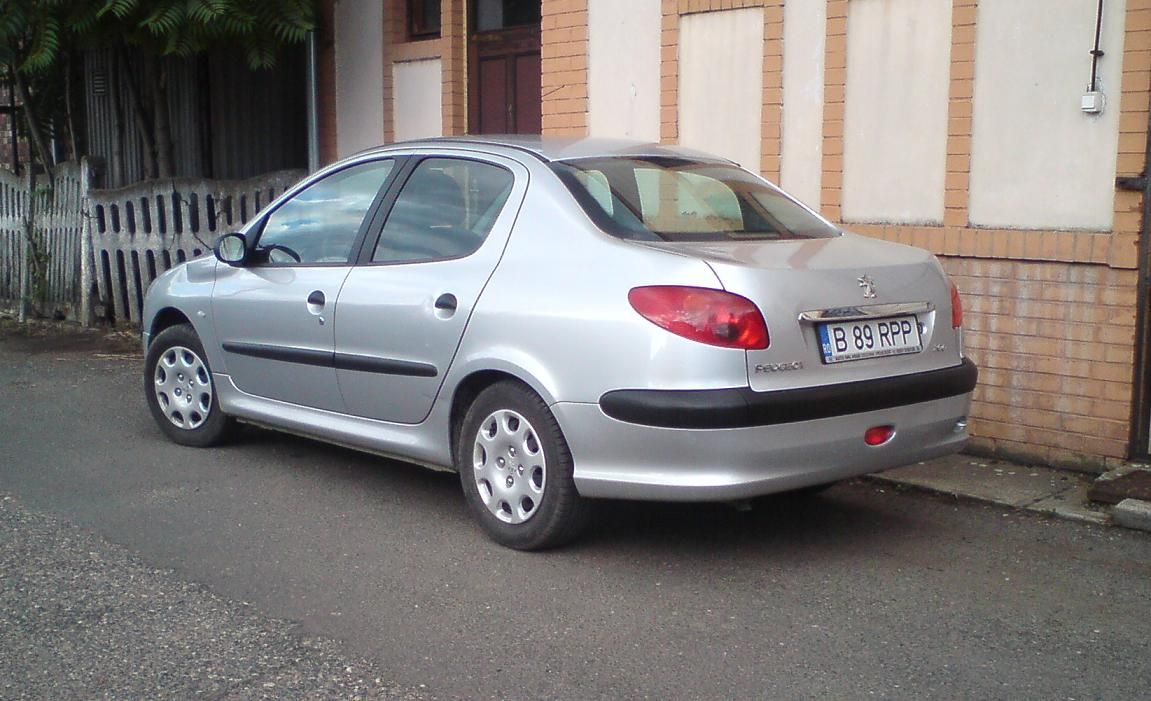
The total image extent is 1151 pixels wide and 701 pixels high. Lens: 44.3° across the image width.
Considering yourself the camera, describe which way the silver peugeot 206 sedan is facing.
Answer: facing away from the viewer and to the left of the viewer

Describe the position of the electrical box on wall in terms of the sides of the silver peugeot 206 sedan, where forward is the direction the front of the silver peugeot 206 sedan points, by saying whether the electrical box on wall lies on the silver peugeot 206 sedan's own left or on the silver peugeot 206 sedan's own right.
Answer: on the silver peugeot 206 sedan's own right

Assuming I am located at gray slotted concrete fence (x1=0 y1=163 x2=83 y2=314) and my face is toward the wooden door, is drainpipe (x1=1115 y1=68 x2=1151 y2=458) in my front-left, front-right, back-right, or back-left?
front-right

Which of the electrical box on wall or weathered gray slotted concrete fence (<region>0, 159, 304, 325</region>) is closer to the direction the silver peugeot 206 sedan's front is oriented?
the weathered gray slotted concrete fence

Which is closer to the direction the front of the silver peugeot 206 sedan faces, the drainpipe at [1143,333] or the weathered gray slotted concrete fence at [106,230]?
the weathered gray slotted concrete fence

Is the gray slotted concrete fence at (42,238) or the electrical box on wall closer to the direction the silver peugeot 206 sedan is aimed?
the gray slotted concrete fence

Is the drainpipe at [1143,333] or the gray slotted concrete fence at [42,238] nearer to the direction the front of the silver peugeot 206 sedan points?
the gray slotted concrete fence

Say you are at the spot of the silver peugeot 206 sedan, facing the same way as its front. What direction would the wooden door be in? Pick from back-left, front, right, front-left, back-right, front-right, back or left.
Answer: front-right

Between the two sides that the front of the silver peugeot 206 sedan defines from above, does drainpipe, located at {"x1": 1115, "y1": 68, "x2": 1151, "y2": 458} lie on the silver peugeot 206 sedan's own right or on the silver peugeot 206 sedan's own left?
on the silver peugeot 206 sedan's own right

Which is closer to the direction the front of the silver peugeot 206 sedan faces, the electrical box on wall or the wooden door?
the wooden door
